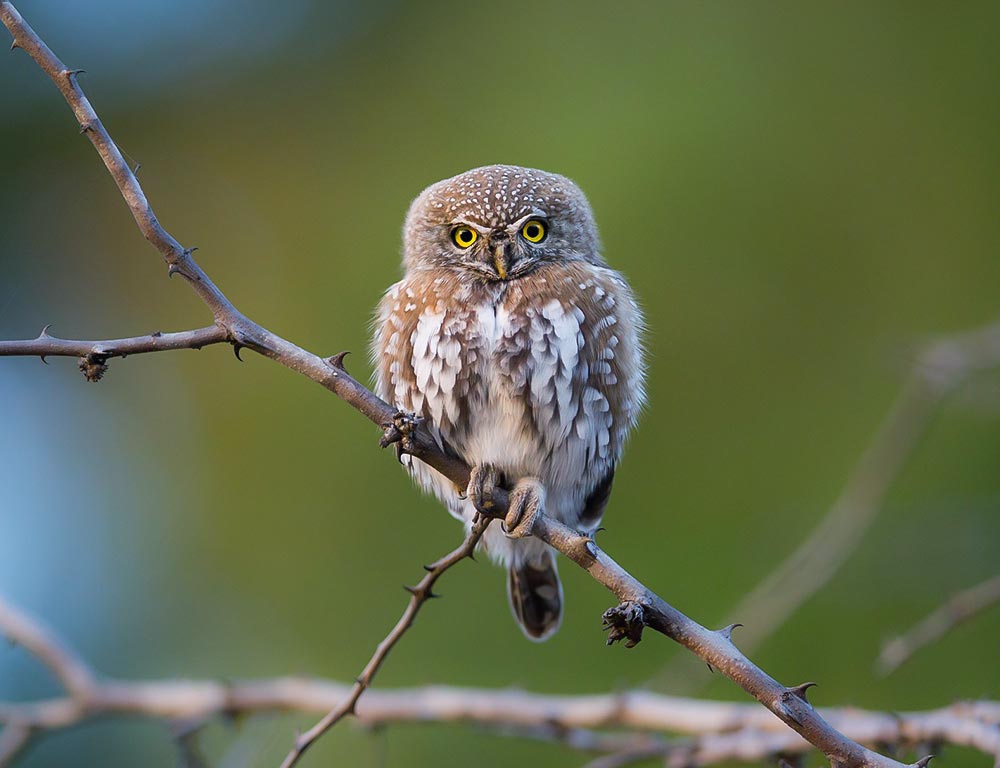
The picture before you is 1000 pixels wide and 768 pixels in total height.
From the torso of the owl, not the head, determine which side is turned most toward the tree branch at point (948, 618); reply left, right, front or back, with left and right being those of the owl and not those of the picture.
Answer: back

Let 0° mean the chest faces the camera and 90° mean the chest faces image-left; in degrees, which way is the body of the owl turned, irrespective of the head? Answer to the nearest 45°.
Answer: approximately 0°

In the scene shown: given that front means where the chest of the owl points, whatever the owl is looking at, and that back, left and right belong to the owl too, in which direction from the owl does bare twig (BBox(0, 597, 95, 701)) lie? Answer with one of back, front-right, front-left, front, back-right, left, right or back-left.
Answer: back-right

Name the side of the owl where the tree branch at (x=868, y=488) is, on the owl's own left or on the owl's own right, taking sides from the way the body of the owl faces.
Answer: on the owl's own left
